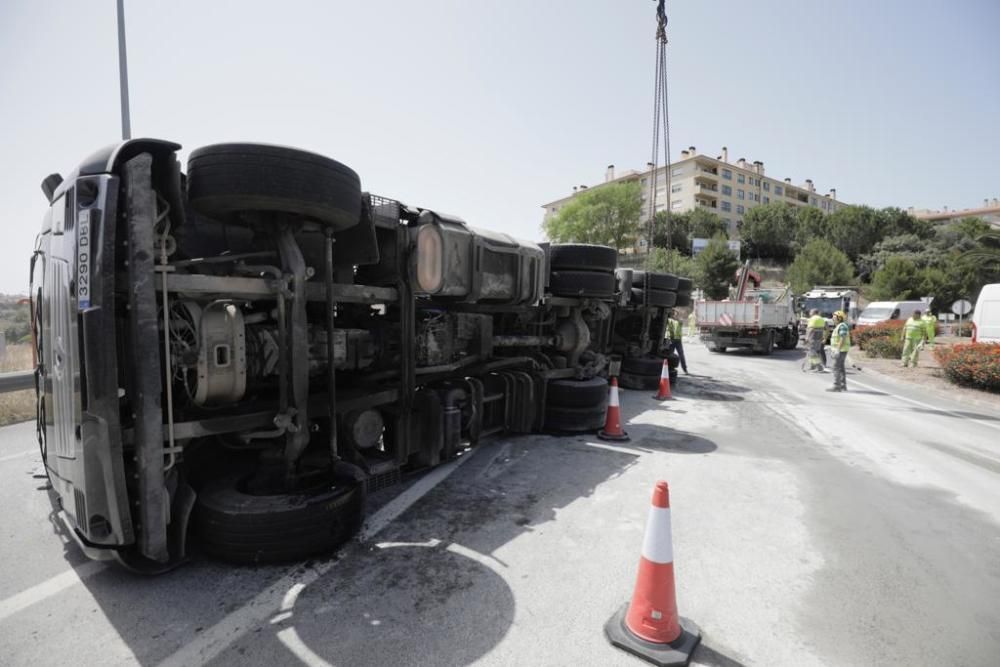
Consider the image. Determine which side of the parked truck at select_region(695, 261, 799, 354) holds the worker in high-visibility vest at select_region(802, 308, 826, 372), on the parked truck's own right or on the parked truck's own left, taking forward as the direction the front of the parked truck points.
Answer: on the parked truck's own right

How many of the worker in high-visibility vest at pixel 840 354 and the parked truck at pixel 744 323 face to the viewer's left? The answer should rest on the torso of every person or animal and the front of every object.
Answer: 1

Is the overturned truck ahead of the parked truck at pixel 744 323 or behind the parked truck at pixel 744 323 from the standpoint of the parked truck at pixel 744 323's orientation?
behind

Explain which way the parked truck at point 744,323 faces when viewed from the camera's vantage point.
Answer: facing away from the viewer and to the right of the viewer

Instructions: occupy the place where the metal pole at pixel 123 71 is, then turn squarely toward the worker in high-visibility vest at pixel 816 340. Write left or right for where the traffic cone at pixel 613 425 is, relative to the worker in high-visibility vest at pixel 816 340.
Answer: right

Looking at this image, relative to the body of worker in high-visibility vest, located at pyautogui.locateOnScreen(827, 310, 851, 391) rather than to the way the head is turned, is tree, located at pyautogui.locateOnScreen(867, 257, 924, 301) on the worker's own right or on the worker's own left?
on the worker's own right

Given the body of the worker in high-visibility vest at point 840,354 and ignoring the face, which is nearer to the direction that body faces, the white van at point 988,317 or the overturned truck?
the overturned truck
